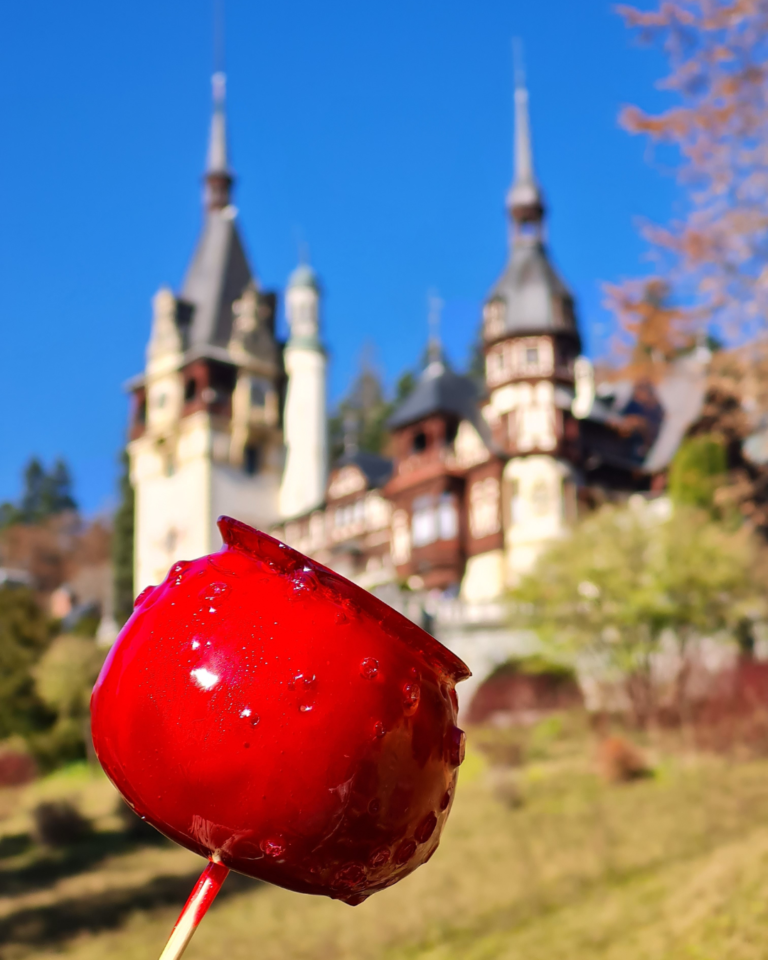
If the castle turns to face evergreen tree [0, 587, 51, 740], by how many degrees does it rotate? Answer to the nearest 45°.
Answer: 0° — it already faces it

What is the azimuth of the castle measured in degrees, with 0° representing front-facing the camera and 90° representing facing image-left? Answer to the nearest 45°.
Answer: approximately 45°

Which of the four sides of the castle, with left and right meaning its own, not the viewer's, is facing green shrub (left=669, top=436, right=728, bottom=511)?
left
